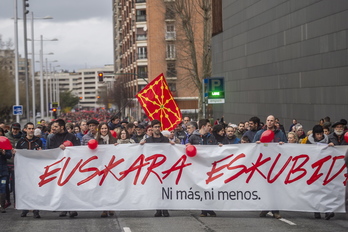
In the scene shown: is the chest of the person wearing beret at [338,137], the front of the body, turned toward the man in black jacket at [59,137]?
no

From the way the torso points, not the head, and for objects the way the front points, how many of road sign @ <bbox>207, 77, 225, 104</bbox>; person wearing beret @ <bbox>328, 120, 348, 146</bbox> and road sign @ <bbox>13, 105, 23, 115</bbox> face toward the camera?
3

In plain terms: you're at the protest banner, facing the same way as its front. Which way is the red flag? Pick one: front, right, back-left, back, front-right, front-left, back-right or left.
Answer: back

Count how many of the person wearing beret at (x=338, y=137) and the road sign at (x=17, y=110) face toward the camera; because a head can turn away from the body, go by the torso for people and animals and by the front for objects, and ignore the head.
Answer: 2

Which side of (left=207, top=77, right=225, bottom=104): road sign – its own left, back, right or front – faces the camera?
front

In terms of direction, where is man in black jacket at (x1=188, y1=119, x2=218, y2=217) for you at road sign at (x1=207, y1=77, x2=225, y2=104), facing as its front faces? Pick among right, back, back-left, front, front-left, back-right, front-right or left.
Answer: front

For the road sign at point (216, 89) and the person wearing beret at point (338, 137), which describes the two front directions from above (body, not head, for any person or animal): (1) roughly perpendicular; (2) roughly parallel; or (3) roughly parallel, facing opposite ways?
roughly parallel

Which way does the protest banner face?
toward the camera

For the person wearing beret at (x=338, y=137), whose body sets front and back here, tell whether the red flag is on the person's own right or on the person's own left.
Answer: on the person's own right

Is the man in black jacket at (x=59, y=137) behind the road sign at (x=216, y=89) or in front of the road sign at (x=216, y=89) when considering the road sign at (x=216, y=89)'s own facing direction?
in front

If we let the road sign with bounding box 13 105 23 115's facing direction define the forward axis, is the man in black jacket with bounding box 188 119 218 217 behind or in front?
in front

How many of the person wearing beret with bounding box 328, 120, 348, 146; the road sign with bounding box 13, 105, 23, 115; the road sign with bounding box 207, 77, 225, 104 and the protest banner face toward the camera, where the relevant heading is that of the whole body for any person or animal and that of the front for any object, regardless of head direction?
4

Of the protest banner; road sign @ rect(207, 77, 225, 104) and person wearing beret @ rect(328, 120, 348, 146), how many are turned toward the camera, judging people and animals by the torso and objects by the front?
3

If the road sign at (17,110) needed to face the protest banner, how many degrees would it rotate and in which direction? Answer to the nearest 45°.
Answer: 0° — it already faces it

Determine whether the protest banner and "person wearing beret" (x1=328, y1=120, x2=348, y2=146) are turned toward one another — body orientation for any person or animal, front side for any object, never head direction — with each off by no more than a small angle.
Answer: no

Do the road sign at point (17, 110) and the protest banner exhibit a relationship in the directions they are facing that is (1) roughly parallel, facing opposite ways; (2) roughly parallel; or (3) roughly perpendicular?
roughly parallel
